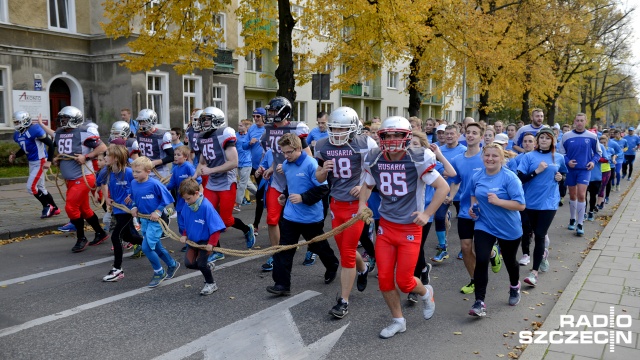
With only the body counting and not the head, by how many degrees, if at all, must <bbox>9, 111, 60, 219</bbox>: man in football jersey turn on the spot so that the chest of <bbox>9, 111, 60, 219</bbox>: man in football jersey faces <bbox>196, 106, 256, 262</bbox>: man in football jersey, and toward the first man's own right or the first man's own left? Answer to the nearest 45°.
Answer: approximately 90° to the first man's own left

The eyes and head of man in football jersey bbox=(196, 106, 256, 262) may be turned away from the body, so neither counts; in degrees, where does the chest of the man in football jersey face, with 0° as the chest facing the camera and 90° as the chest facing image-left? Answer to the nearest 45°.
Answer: approximately 45°

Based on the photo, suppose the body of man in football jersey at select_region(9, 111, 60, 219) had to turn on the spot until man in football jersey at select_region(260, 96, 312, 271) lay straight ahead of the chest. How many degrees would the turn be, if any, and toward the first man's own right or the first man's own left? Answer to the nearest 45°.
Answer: approximately 90° to the first man's own left

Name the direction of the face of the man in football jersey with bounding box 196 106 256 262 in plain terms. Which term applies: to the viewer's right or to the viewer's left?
to the viewer's left

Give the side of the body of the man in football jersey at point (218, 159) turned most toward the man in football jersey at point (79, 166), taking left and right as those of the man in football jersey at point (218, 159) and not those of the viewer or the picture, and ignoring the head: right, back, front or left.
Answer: right

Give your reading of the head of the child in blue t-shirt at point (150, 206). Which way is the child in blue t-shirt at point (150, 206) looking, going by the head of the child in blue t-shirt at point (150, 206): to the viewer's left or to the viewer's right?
to the viewer's left

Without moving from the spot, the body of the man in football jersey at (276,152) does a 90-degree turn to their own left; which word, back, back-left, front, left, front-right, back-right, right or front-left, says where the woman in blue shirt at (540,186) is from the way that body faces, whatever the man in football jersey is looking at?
front-left

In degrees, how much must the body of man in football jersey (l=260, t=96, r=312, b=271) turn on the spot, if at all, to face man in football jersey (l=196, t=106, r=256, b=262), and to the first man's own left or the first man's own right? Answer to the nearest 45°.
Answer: approximately 45° to the first man's own right

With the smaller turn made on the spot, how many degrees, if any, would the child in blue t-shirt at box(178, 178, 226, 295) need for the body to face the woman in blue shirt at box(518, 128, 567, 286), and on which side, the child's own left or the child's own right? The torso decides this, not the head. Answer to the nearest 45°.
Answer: approximately 135° to the child's own left
